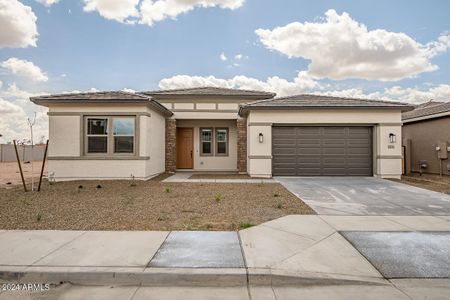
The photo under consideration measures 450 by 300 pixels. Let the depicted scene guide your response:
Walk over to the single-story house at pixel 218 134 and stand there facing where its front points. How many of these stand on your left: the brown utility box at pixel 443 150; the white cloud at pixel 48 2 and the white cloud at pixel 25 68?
1

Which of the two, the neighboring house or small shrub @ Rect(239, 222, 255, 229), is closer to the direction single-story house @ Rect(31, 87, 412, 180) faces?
the small shrub

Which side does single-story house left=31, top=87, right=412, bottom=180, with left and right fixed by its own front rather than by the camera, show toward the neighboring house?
left

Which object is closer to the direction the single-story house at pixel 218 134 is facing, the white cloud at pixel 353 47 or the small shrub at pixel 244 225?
the small shrub

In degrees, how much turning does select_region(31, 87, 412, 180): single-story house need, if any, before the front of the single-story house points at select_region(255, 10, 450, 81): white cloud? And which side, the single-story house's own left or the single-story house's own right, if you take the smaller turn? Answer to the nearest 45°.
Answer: approximately 135° to the single-story house's own left

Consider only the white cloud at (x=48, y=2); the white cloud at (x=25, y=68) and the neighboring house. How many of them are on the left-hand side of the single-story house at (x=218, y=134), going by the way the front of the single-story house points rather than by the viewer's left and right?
1

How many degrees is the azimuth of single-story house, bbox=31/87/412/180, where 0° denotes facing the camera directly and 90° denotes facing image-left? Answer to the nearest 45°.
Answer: approximately 0°

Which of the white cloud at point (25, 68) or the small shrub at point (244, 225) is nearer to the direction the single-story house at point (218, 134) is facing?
the small shrub

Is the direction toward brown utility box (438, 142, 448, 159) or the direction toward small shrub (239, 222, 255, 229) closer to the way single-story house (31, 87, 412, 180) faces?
the small shrub

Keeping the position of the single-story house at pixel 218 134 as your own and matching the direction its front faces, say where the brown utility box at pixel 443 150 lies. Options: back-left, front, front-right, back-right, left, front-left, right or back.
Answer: left

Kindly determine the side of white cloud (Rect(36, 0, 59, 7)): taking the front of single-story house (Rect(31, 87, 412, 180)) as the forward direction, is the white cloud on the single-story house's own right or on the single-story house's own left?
on the single-story house's own right

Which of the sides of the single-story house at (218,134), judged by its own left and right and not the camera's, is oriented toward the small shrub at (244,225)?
front
